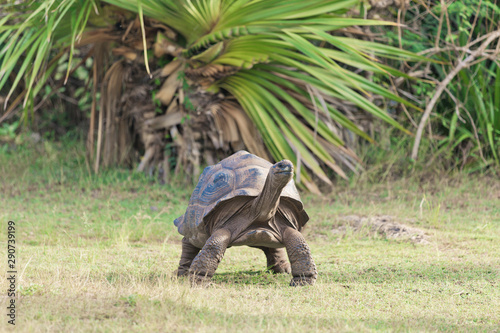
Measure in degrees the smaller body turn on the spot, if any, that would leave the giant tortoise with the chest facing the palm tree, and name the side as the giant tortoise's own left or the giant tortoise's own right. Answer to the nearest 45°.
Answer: approximately 135° to the giant tortoise's own left

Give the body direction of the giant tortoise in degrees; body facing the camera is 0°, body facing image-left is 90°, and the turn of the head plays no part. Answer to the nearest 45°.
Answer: approximately 315°
